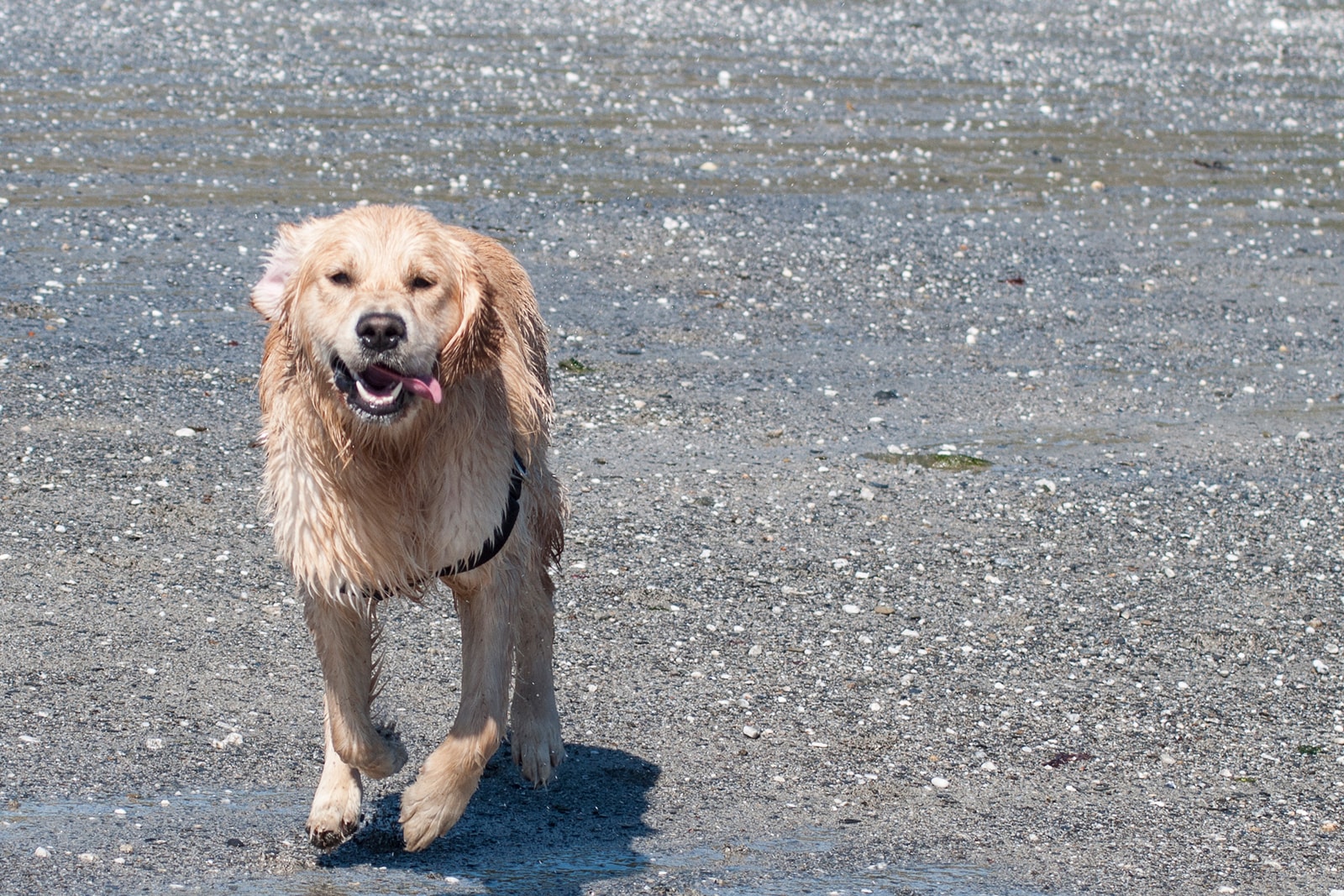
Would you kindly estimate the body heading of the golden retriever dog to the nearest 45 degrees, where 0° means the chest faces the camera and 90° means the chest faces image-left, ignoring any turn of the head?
approximately 0°

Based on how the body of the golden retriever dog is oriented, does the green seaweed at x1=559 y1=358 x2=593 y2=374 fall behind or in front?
behind

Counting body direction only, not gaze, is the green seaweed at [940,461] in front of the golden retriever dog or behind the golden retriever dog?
behind
